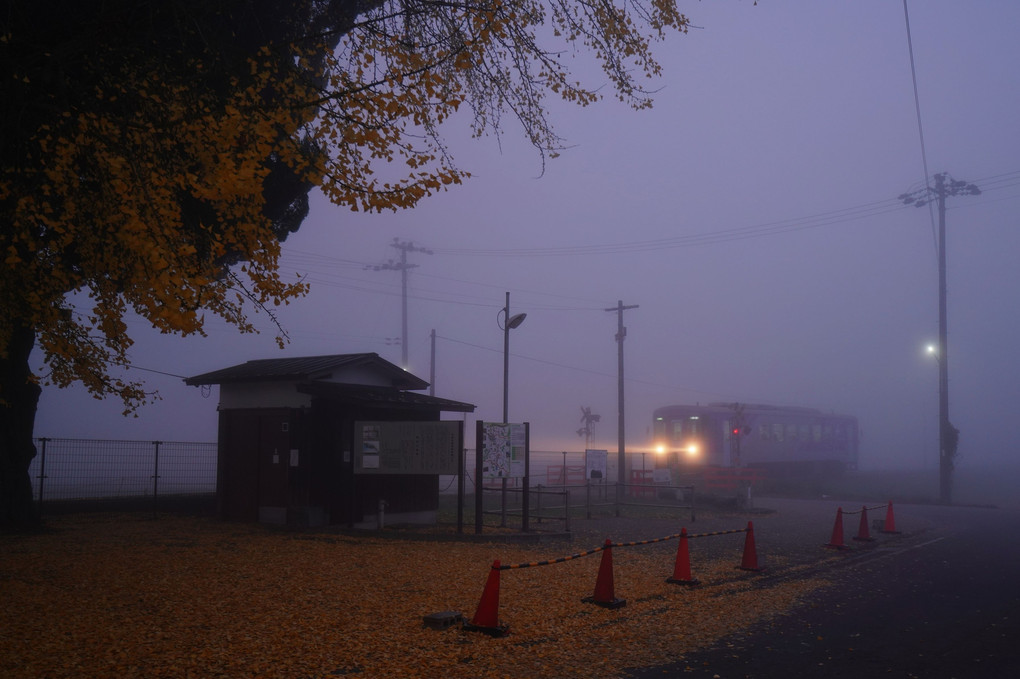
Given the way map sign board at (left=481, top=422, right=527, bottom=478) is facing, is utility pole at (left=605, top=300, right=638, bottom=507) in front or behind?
behind

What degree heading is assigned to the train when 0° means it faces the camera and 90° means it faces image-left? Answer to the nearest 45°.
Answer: approximately 45°

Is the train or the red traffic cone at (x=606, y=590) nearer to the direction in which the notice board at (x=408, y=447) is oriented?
the red traffic cone

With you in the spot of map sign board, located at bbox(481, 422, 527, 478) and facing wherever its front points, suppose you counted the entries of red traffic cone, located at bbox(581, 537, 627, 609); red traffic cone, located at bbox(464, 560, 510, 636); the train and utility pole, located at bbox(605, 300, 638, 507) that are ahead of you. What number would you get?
2

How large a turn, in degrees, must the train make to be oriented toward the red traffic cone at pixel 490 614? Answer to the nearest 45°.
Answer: approximately 45° to its left

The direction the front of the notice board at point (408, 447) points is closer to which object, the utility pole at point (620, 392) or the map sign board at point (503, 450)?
the map sign board

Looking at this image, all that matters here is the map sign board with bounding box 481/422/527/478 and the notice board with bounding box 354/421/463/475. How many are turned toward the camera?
2
